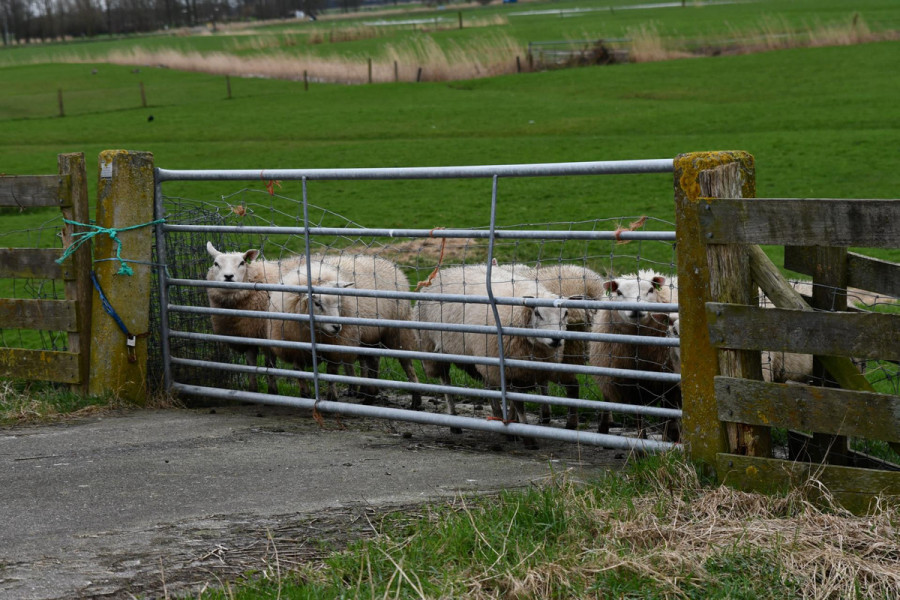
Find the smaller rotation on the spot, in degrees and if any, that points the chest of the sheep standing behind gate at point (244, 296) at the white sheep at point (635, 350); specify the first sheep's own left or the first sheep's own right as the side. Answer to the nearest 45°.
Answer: approximately 90° to the first sheep's own left

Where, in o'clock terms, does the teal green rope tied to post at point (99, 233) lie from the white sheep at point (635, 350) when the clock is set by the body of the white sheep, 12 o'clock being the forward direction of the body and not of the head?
The teal green rope tied to post is roughly at 3 o'clock from the white sheep.

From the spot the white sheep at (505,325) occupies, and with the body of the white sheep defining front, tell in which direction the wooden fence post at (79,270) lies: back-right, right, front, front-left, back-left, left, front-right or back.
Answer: back-right

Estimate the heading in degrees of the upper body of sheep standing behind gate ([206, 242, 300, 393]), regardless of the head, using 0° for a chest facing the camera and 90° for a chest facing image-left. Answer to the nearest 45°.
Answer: approximately 45°

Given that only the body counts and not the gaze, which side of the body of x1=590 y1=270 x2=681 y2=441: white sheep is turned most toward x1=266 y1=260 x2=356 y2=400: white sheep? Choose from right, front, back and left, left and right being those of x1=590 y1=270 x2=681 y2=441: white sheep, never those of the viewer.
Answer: right

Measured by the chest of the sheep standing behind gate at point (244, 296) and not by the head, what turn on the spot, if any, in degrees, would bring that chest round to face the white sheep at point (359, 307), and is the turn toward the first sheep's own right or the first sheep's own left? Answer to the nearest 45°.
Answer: approximately 90° to the first sheep's own left

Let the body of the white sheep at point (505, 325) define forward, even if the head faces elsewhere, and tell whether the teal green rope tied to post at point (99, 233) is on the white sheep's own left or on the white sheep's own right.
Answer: on the white sheep's own right

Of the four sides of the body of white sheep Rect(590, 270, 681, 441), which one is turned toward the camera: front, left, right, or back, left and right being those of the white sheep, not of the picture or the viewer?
front

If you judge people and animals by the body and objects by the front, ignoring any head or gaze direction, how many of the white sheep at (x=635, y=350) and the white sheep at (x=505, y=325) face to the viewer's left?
0
